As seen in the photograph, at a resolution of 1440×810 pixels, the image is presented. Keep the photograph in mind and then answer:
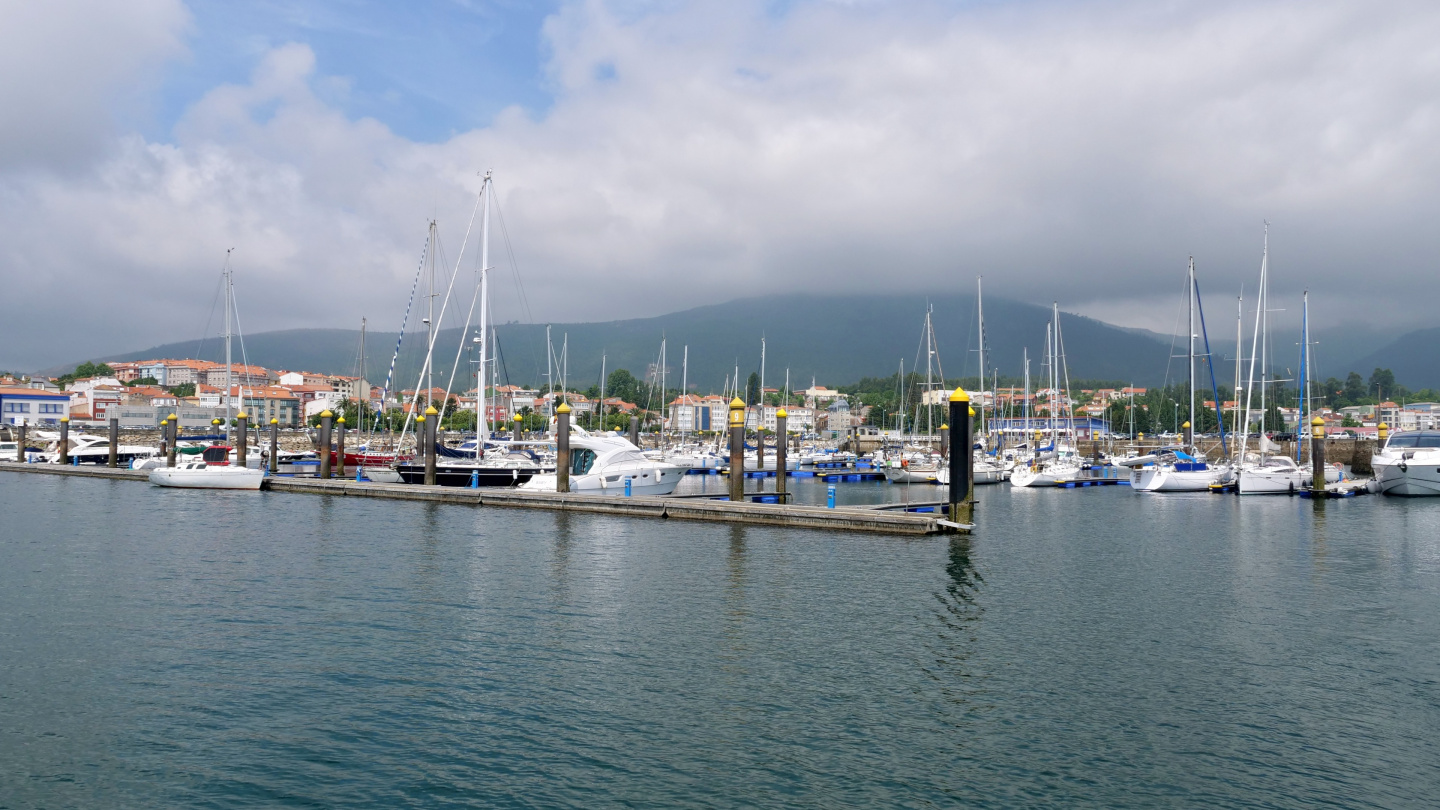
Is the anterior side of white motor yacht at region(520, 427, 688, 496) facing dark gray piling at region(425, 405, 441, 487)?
no
